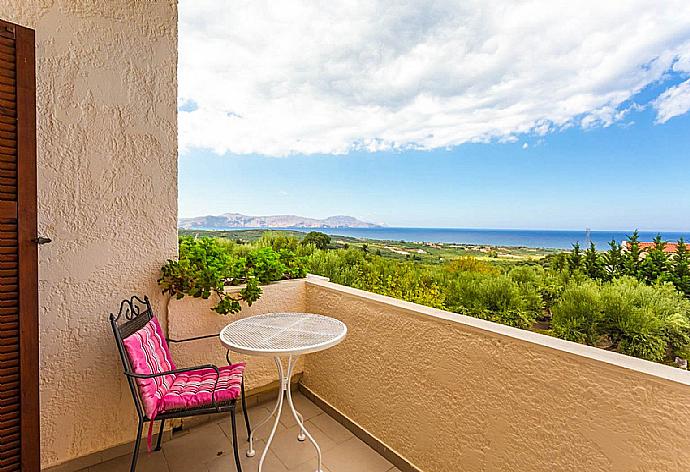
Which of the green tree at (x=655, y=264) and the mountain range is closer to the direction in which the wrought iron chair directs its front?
the green tree

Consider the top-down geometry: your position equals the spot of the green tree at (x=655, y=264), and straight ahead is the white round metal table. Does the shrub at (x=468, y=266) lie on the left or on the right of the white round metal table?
right

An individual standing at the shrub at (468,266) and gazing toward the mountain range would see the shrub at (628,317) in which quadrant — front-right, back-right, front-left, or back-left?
back-left

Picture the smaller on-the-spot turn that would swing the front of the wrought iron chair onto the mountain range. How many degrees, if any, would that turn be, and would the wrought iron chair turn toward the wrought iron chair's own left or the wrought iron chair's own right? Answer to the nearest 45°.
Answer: approximately 90° to the wrought iron chair's own left

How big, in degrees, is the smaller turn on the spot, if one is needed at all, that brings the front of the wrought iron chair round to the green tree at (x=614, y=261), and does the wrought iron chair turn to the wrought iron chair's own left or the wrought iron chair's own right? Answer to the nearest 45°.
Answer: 0° — it already faces it

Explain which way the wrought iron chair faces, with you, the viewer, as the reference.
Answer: facing to the right of the viewer

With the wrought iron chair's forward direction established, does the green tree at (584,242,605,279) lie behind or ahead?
ahead

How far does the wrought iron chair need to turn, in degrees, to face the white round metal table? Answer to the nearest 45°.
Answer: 0° — it already faces it

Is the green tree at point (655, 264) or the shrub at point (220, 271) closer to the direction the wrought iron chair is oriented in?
the green tree

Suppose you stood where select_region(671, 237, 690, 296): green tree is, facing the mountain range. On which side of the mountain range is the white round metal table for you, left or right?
left

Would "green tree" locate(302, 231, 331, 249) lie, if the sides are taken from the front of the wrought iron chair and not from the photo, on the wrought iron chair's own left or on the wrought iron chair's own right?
on the wrought iron chair's own left

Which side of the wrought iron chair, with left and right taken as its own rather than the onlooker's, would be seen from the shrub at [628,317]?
front

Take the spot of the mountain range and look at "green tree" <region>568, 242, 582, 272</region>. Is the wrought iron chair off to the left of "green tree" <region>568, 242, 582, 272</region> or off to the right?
right
